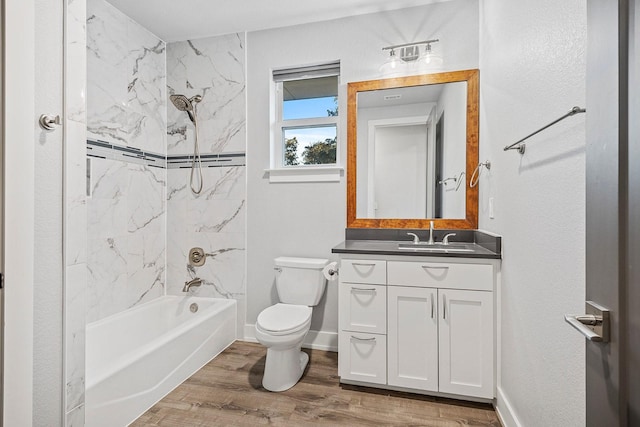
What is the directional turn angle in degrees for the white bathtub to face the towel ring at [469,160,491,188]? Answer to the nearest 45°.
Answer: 0° — it already faces it

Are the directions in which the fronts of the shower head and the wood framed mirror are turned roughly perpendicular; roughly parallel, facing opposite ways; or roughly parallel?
roughly parallel

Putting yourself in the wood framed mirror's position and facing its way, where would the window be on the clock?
The window is roughly at 3 o'clock from the wood framed mirror.

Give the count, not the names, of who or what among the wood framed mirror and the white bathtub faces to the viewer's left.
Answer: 0

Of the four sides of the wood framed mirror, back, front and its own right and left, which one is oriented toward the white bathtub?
right

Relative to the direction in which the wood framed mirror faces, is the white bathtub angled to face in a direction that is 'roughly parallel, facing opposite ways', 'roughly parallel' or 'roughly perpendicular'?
roughly perpendicular

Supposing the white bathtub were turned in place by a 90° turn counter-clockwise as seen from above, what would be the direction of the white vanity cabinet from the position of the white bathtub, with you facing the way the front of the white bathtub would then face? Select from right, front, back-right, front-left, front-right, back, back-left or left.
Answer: right

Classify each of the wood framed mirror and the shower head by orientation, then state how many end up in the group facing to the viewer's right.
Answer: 0

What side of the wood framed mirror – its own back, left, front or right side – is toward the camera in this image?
front

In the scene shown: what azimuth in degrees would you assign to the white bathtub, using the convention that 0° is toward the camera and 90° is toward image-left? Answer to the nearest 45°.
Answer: approximately 315°

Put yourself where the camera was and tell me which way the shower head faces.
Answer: facing the viewer and to the left of the viewer

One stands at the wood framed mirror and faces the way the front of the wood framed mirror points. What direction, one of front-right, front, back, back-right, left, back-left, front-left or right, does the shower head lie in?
right

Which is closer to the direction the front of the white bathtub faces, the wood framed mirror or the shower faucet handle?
the wood framed mirror

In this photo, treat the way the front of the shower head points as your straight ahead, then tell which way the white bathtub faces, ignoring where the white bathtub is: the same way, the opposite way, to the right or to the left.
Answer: to the left

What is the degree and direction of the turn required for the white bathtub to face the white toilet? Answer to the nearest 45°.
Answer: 0° — it already faces it
